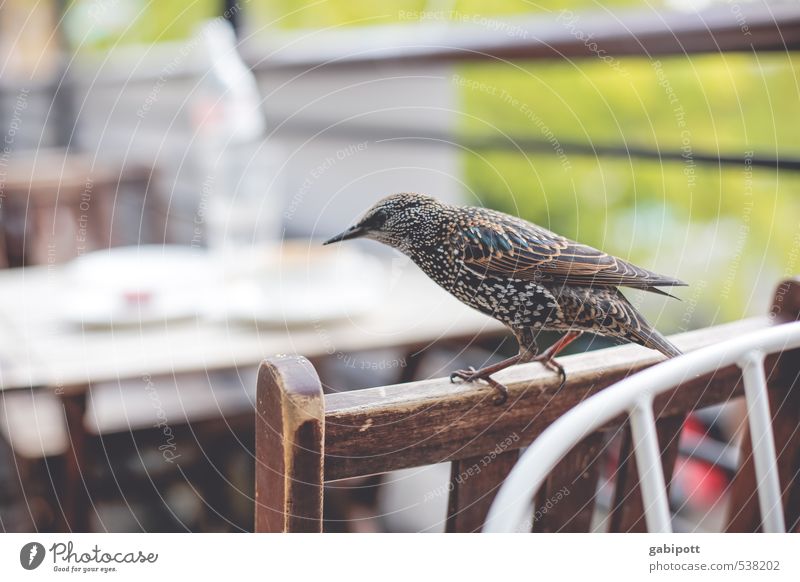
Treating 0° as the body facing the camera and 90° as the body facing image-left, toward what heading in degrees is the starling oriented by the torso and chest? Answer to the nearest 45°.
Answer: approximately 90°

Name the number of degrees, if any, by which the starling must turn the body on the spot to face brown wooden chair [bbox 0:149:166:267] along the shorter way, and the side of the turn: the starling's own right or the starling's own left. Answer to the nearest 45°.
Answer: approximately 45° to the starling's own right

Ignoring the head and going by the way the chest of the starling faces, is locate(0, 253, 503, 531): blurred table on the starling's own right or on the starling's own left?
on the starling's own right

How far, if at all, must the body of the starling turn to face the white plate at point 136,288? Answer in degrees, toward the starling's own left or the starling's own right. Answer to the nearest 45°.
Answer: approximately 45° to the starling's own right
